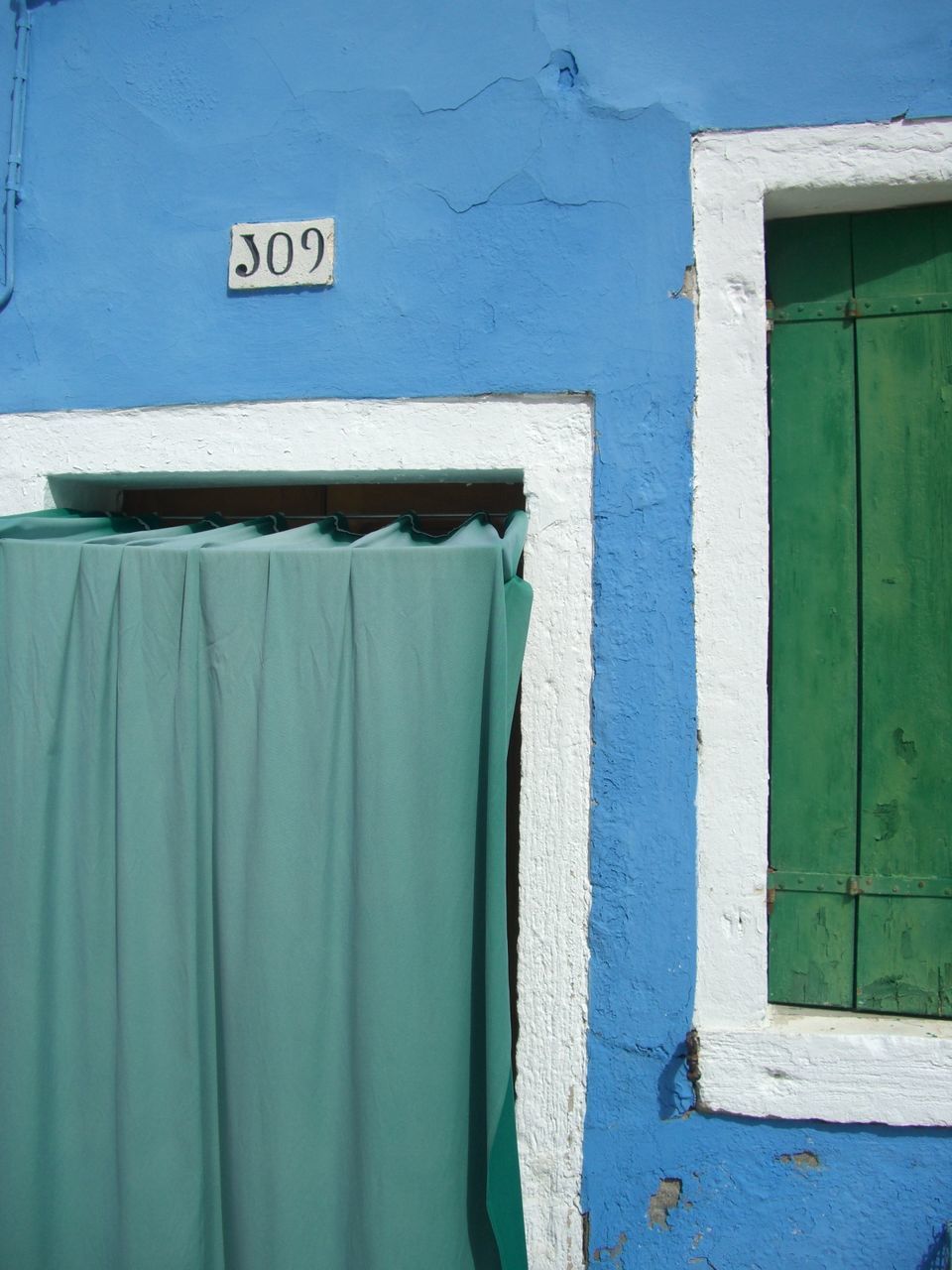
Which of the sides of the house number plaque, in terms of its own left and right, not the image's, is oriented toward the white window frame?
left

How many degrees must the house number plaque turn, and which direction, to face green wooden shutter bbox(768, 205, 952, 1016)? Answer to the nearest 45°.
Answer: approximately 90° to its left

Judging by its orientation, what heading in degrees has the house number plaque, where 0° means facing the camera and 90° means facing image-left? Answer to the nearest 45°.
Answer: approximately 0°
